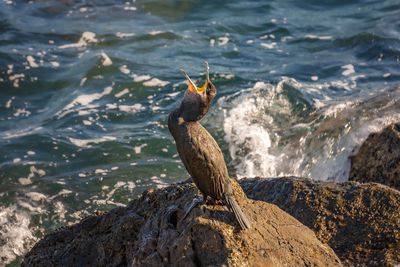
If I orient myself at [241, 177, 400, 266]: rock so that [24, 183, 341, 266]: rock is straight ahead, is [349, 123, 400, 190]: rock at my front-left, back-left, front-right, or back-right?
back-right

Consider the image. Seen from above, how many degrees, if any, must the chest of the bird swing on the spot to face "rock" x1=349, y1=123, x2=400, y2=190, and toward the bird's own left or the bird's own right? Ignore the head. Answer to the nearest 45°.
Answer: approximately 135° to the bird's own right

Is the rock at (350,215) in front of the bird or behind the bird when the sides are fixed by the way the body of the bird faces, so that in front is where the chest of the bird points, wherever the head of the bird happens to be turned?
behind
